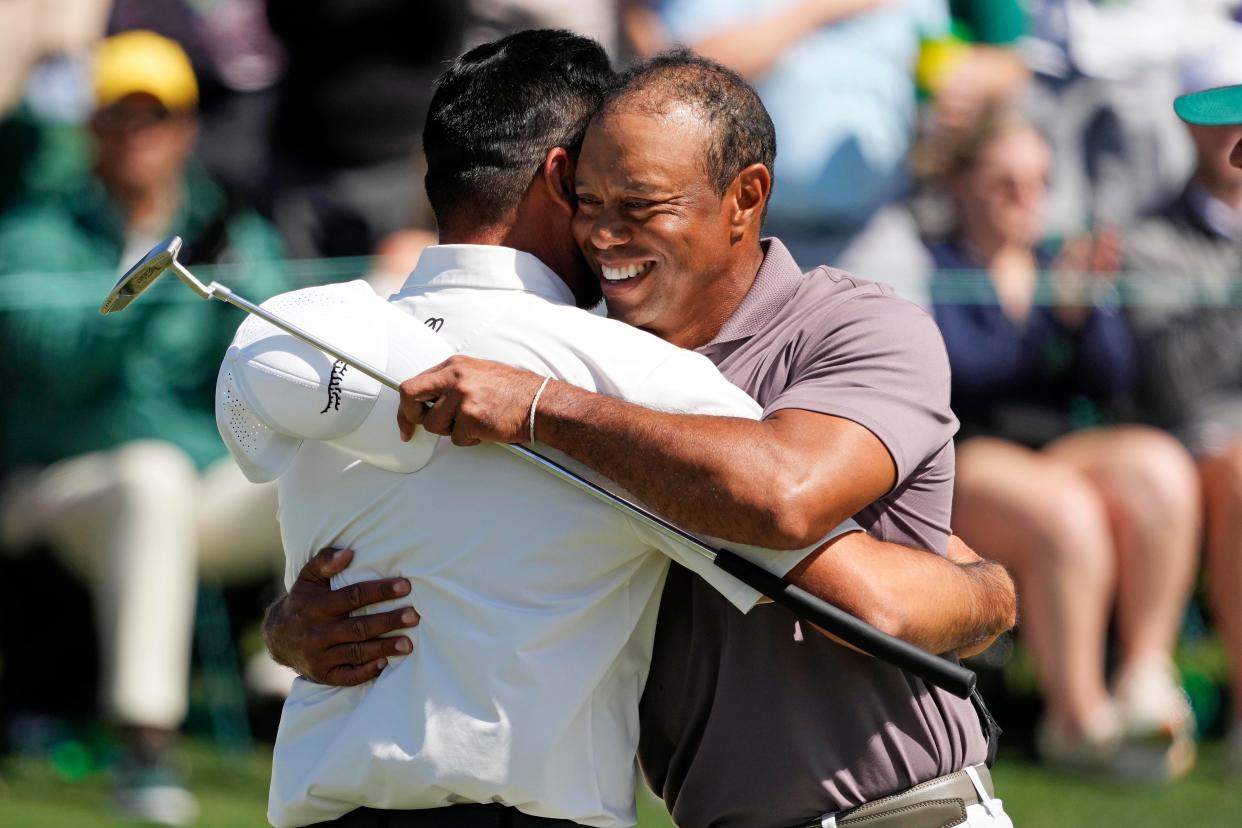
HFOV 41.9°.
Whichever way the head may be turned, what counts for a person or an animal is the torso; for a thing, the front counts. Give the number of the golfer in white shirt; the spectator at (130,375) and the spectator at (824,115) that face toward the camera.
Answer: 2

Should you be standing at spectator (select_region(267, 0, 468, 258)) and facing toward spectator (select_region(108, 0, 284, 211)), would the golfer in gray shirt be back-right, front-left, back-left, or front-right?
back-left

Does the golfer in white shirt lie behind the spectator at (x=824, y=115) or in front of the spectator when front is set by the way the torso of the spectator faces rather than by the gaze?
in front

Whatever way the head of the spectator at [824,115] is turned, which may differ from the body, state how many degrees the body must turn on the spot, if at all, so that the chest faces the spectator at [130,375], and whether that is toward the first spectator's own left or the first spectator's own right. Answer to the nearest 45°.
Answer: approximately 45° to the first spectator's own right

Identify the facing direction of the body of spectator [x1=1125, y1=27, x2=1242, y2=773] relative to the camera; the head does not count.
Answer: toward the camera

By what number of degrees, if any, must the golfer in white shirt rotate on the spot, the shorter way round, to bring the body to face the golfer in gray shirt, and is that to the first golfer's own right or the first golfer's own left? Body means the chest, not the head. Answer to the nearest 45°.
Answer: approximately 45° to the first golfer's own right

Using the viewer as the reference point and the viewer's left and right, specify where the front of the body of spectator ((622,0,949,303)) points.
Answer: facing the viewer

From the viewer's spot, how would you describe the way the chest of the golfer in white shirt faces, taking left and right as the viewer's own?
facing away from the viewer and to the right of the viewer

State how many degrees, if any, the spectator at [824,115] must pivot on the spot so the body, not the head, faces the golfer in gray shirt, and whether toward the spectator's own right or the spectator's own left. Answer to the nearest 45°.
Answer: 0° — they already face them

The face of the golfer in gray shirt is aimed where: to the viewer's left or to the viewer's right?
to the viewer's left

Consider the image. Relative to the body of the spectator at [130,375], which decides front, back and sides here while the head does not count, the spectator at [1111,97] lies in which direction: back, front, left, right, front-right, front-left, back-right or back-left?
left
